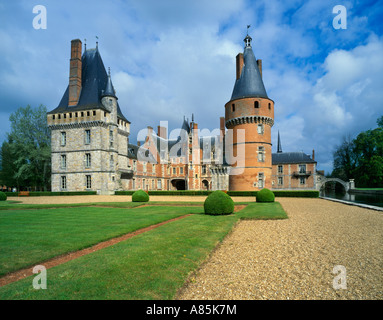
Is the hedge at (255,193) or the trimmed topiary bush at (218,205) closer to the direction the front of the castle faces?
the trimmed topiary bush

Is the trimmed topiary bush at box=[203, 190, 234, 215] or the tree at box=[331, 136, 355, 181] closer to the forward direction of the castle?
the trimmed topiary bush

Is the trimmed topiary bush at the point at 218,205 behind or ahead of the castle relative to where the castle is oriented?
ahead

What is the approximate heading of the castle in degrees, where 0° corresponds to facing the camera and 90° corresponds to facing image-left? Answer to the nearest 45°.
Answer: approximately 0°

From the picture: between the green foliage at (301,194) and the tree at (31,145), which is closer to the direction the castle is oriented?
the green foliage

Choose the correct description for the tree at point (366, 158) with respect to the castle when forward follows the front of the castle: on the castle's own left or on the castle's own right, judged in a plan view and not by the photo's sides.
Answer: on the castle's own left
